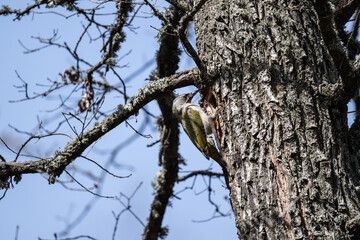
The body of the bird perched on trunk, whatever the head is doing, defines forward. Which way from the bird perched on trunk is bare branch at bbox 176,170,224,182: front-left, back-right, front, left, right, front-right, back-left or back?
left
